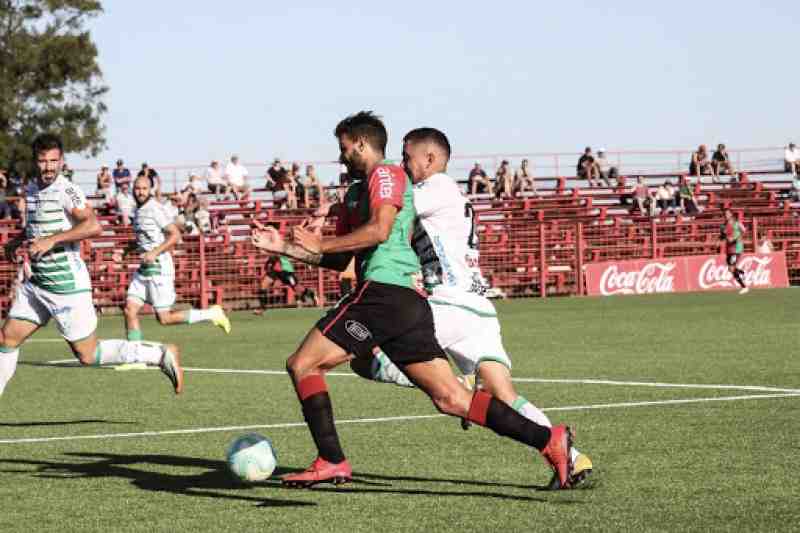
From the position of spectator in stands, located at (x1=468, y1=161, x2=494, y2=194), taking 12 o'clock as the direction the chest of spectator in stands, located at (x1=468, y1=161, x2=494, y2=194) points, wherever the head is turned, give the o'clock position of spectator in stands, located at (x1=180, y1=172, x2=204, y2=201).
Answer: spectator in stands, located at (x1=180, y1=172, x2=204, y2=201) is roughly at 2 o'clock from spectator in stands, located at (x1=468, y1=161, x2=494, y2=194).

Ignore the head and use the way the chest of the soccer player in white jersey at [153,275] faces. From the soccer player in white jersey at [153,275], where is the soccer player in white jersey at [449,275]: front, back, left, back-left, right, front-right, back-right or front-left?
front-left

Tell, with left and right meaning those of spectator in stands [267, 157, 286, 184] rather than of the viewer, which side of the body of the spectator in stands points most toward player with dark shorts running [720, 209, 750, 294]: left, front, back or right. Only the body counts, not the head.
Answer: left

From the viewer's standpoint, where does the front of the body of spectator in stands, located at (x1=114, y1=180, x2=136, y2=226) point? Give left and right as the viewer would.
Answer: facing the viewer

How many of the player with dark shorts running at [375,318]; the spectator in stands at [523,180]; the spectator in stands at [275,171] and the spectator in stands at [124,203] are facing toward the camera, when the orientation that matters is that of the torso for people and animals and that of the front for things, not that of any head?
3

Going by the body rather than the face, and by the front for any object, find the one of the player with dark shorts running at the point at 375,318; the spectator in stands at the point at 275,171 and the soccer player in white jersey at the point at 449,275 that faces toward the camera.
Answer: the spectator in stands

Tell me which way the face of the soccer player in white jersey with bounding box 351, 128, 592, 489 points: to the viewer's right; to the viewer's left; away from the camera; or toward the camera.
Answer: to the viewer's left

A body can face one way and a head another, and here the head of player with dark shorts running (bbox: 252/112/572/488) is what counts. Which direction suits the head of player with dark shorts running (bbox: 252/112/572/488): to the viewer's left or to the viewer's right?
to the viewer's left

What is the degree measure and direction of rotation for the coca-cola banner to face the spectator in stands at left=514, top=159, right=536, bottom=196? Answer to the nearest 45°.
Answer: approximately 135° to its right

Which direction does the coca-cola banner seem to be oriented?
toward the camera

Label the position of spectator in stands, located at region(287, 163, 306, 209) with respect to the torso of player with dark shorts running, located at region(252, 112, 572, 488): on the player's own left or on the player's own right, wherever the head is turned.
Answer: on the player's own right

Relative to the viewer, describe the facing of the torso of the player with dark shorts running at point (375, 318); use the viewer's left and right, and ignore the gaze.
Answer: facing to the left of the viewer

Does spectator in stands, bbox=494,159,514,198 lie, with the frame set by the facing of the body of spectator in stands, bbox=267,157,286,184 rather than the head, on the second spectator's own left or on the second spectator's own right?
on the second spectator's own left

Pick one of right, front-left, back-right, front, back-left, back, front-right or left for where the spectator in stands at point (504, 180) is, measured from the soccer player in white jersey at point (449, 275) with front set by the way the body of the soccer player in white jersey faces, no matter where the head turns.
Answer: right

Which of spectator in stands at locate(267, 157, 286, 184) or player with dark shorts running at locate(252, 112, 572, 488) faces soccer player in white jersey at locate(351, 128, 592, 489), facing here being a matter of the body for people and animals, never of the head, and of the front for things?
the spectator in stands
